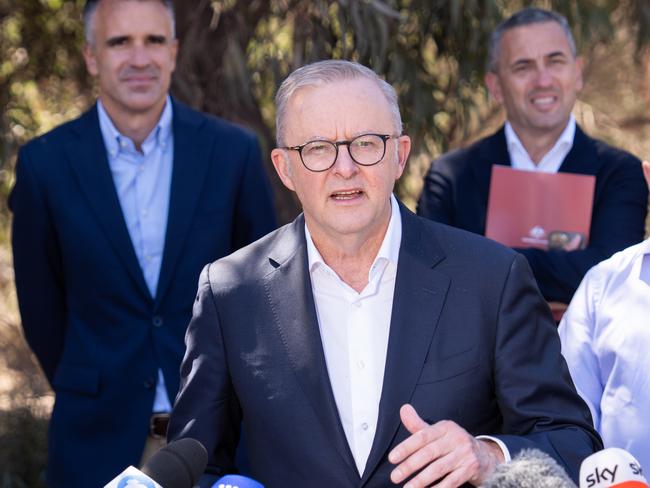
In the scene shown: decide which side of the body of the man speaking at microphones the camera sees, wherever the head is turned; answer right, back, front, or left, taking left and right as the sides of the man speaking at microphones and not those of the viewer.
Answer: front

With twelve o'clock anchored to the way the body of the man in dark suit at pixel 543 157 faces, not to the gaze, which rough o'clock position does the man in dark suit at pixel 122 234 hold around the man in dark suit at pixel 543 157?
the man in dark suit at pixel 122 234 is roughly at 2 o'clock from the man in dark suit at pixel 543 157.

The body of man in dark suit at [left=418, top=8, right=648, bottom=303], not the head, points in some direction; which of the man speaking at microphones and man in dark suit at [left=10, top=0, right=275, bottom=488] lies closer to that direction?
the man speaking at microphones

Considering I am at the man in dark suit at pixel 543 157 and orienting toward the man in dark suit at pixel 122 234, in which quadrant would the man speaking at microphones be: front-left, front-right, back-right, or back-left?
front-left

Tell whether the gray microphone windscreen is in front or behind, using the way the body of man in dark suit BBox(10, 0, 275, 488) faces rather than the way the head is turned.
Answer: in front

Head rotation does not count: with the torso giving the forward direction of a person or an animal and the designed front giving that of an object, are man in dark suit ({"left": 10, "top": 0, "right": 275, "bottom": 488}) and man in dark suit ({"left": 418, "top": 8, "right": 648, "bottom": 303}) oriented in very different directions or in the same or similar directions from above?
same or similar directions

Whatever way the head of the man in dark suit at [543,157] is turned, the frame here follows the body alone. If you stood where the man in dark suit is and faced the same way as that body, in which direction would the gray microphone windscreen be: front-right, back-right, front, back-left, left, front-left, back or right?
front

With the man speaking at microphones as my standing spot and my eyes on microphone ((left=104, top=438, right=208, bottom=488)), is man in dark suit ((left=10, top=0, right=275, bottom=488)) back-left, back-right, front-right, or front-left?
back-right

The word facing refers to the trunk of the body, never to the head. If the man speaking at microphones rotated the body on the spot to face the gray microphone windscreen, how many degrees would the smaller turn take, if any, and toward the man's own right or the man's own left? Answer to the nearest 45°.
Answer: approximately 45° to the man's own left

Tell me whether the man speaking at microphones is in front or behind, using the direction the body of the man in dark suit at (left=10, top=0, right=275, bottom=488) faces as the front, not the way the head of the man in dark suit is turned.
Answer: in front

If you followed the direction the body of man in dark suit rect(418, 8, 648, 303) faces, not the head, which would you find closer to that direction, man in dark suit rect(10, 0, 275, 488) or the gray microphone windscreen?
the gray microphone windscreen

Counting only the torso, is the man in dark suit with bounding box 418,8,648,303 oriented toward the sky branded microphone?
yes

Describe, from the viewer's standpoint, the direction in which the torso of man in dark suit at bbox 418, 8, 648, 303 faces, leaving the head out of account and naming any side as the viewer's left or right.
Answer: facing the viewer
